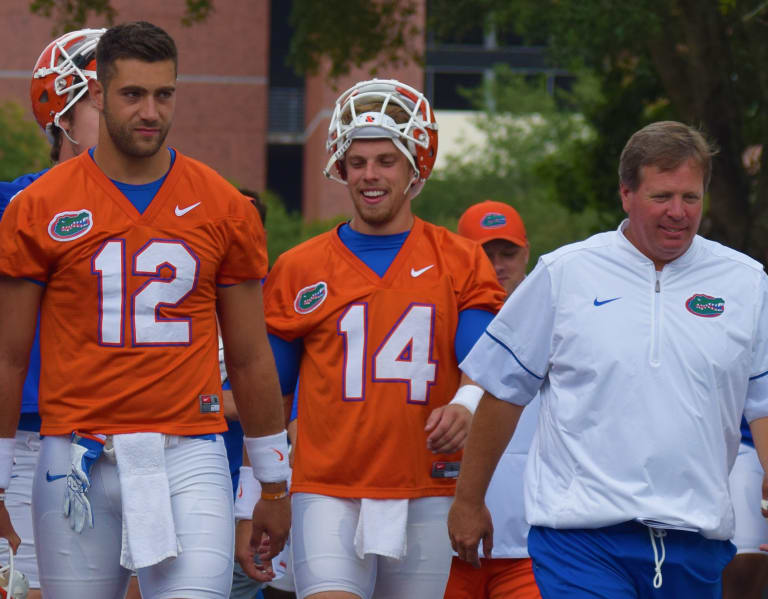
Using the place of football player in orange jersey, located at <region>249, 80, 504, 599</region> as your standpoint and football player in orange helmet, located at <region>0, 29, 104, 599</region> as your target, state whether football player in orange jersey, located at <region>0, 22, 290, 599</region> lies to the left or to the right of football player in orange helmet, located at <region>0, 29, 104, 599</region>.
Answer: left

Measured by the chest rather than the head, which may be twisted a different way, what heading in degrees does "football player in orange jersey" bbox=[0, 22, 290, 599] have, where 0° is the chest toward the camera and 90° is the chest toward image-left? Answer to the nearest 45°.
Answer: approximately 0°

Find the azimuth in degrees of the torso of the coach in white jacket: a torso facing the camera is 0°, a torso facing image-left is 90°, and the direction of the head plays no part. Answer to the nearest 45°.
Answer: approximately 0°

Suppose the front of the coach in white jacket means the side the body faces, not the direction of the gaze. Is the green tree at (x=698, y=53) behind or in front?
behind

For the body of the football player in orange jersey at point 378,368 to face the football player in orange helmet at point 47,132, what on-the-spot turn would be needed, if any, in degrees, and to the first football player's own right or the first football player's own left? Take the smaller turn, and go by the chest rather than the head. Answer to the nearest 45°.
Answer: approximately 90° to the first football player's own right

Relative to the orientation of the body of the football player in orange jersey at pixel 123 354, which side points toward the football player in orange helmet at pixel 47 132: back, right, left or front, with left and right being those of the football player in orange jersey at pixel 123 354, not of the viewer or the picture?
back

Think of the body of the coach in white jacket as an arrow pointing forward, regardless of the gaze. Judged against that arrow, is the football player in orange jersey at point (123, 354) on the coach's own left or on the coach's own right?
on the coach's own right

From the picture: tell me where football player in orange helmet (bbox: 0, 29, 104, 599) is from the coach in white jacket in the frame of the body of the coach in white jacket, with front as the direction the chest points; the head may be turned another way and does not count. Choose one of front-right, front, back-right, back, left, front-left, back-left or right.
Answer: right
